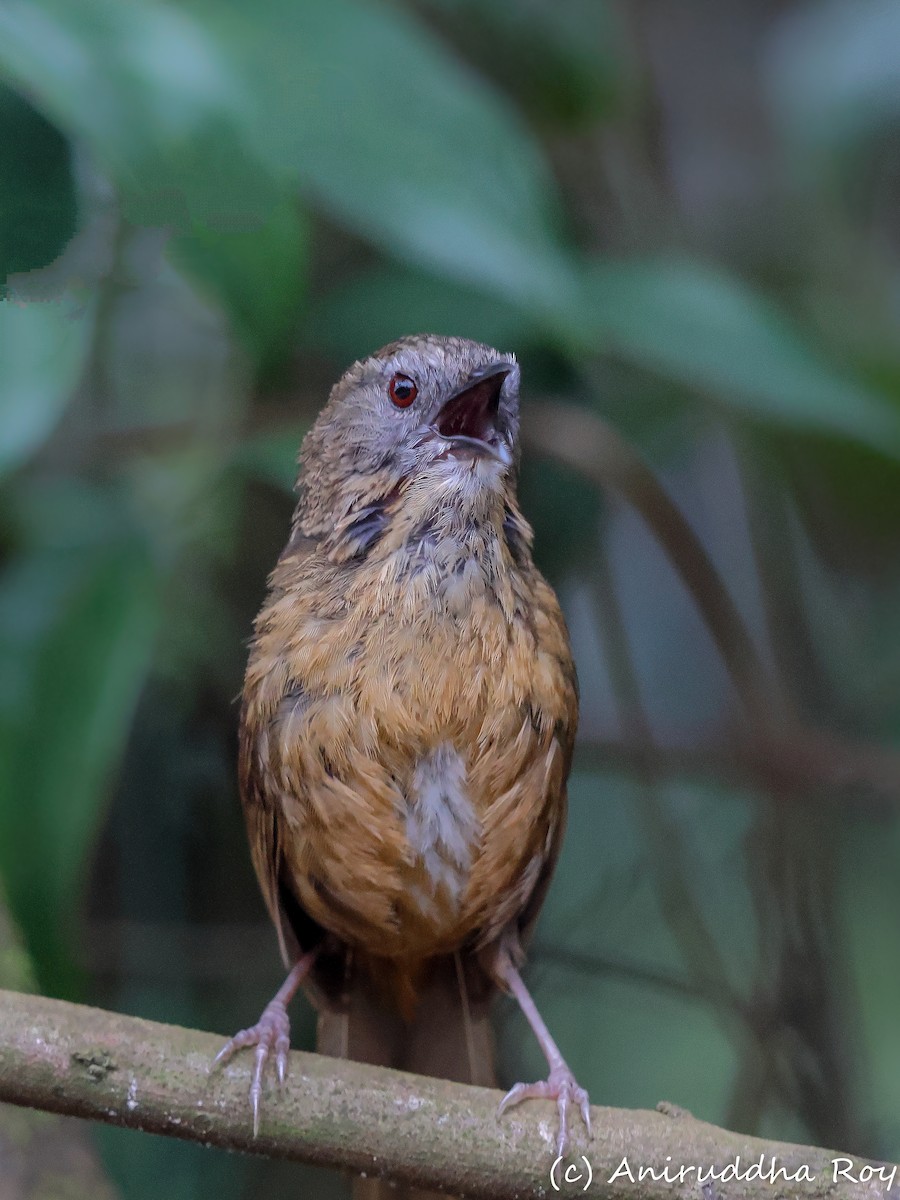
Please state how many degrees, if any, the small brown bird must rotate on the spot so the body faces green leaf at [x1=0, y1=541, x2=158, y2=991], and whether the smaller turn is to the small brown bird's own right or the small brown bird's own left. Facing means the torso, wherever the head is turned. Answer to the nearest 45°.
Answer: approximately 135° to the small brown bird's own right

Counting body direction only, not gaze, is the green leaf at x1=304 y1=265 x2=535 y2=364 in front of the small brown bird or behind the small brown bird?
behind

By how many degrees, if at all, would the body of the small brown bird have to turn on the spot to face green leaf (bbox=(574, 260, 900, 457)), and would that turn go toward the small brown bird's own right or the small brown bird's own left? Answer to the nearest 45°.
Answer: approximately 135° to the small brown bird's own left

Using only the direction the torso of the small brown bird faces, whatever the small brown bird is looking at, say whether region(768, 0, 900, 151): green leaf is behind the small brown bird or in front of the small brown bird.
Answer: behind

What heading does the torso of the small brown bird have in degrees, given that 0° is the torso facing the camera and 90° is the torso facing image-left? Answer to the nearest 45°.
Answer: approximately 0°
